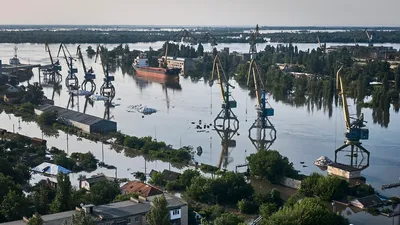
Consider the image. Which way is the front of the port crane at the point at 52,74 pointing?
to the viewer's left

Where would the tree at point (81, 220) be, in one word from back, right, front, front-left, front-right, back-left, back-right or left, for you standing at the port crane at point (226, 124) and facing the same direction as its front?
left

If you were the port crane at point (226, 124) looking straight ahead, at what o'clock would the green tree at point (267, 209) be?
The green tree is roughly at 9 o'clock from the port crane.

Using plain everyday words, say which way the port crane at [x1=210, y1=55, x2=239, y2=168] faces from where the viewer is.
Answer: facing to the left of the viewer

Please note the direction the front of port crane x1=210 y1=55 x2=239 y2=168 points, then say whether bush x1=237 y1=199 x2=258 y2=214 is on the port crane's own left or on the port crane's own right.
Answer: on the port crane's own left

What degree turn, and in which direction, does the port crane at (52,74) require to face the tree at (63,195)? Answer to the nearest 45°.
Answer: approximately 90° to its left

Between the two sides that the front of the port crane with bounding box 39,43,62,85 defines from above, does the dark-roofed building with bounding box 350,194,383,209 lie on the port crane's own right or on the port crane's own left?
on the port crane's own left

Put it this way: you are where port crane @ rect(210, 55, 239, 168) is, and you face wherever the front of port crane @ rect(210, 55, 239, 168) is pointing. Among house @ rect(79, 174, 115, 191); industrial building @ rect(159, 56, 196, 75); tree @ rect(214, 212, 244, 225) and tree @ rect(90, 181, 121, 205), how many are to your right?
1

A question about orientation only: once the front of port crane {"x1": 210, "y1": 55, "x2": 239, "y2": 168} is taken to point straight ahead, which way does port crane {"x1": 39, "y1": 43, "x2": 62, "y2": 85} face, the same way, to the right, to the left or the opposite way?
the same way

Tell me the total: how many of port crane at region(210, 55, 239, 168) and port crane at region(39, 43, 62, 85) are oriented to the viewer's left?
2
